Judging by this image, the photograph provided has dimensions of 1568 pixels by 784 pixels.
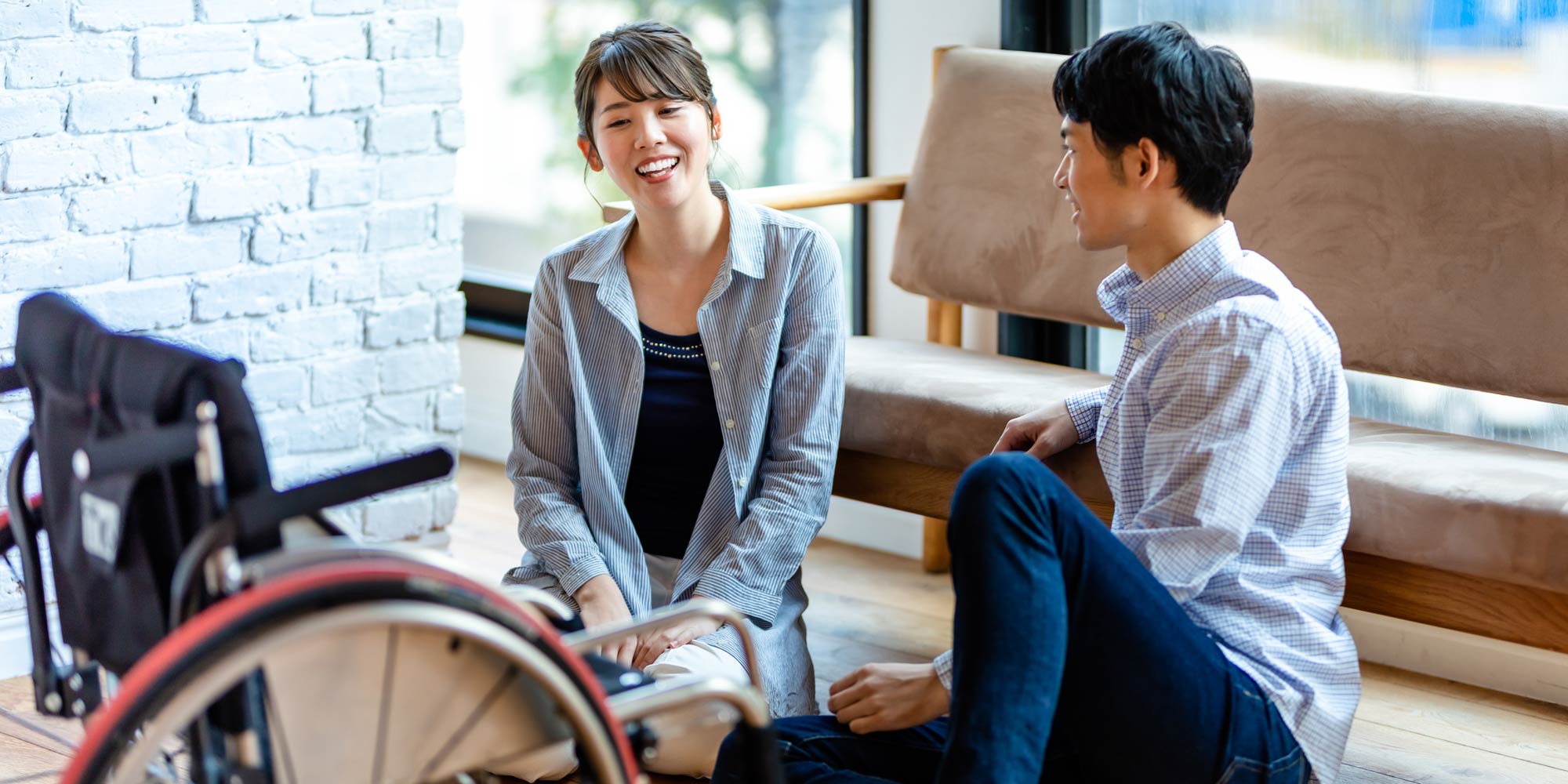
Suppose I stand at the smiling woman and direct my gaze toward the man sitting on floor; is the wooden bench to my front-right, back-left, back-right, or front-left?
front-left

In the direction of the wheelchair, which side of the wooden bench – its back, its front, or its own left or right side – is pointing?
front

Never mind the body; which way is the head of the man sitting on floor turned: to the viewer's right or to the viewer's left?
to the viewer's left

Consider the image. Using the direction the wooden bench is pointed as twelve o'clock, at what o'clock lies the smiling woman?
The smiling woman is roughly at 1 o'clock from the wooden bench.

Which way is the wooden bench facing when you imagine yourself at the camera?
facing the viewer and to the left of the viewer

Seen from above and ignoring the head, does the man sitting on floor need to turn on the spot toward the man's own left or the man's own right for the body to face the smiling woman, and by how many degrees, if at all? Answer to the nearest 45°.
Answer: approximately 45° to the man's own right

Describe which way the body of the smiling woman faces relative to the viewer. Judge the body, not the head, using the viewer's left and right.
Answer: facing the viewer

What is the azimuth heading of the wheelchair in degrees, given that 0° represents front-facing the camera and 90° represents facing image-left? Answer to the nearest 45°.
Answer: approximately 225°

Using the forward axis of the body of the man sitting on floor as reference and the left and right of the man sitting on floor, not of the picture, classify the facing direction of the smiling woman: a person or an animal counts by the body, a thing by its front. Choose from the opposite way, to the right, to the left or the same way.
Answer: to the left

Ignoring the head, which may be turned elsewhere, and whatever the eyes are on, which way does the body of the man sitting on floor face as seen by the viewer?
to the viewer's left
